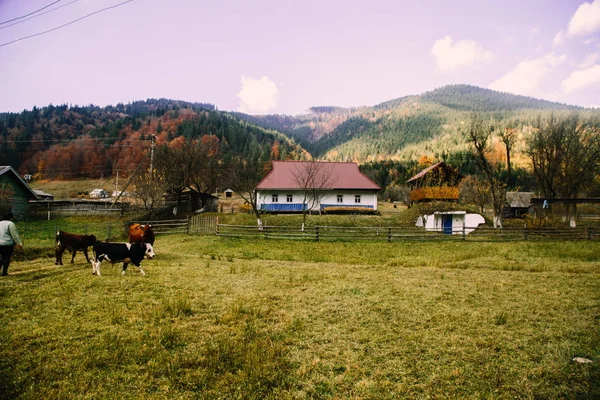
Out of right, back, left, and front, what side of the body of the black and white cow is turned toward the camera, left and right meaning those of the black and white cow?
right

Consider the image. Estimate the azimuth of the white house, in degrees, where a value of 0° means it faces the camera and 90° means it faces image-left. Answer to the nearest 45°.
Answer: approximately 0°

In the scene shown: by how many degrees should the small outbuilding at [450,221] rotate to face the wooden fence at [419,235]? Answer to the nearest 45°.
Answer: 0° — it already faces it

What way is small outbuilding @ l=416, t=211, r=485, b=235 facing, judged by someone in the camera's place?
facing the viewer
